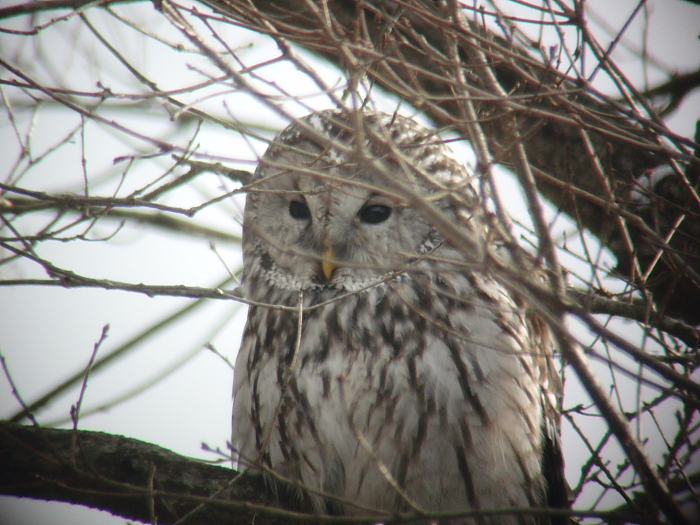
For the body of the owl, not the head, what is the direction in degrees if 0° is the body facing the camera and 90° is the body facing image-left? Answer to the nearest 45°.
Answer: approximately 45°
